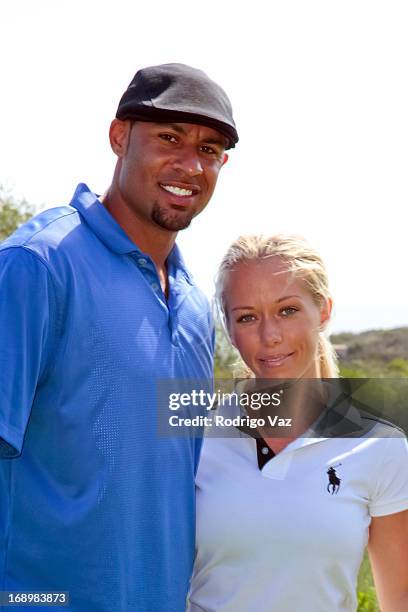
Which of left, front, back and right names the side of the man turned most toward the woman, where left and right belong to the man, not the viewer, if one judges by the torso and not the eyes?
left

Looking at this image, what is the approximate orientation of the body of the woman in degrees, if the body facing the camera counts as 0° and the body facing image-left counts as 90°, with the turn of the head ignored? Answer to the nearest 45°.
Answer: approximately 45°

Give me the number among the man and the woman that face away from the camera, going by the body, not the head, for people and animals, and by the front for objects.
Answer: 0

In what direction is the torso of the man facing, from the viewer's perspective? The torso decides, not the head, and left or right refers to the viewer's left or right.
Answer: facing the viewer and to the right of the viewer

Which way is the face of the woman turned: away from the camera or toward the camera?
toward the camera
